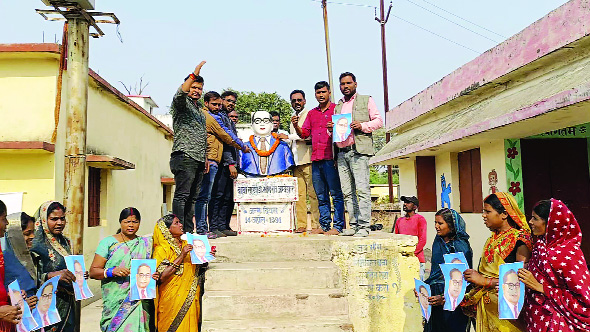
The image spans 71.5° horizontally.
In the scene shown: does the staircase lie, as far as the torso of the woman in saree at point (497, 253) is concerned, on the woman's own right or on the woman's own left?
on the woman's own right

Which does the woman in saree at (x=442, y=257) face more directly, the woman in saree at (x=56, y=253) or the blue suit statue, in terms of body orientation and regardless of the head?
the woman in saree

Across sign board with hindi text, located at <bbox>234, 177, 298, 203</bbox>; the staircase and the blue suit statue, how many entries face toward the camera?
3

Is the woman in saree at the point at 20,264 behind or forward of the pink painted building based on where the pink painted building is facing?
forward

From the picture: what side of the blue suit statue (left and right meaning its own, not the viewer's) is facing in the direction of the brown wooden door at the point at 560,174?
left

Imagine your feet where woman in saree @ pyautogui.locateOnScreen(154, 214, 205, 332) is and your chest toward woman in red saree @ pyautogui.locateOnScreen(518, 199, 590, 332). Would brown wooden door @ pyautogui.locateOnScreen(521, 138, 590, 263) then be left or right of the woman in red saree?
left

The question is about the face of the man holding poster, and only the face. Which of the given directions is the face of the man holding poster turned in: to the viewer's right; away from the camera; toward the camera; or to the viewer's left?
toward the camera

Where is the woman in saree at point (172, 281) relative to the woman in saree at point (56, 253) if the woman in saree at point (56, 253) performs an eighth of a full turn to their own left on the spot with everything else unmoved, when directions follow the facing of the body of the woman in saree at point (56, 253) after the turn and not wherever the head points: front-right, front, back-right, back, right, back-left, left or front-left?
front

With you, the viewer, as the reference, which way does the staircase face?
facing the viewer

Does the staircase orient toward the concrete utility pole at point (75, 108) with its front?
no

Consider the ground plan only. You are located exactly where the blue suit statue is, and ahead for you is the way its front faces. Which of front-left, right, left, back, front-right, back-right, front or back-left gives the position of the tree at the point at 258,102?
back

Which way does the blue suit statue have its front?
toward the camera

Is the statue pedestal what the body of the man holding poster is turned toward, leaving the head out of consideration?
no

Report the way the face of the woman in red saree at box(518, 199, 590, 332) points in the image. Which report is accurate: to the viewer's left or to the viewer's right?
to the viewer's left
